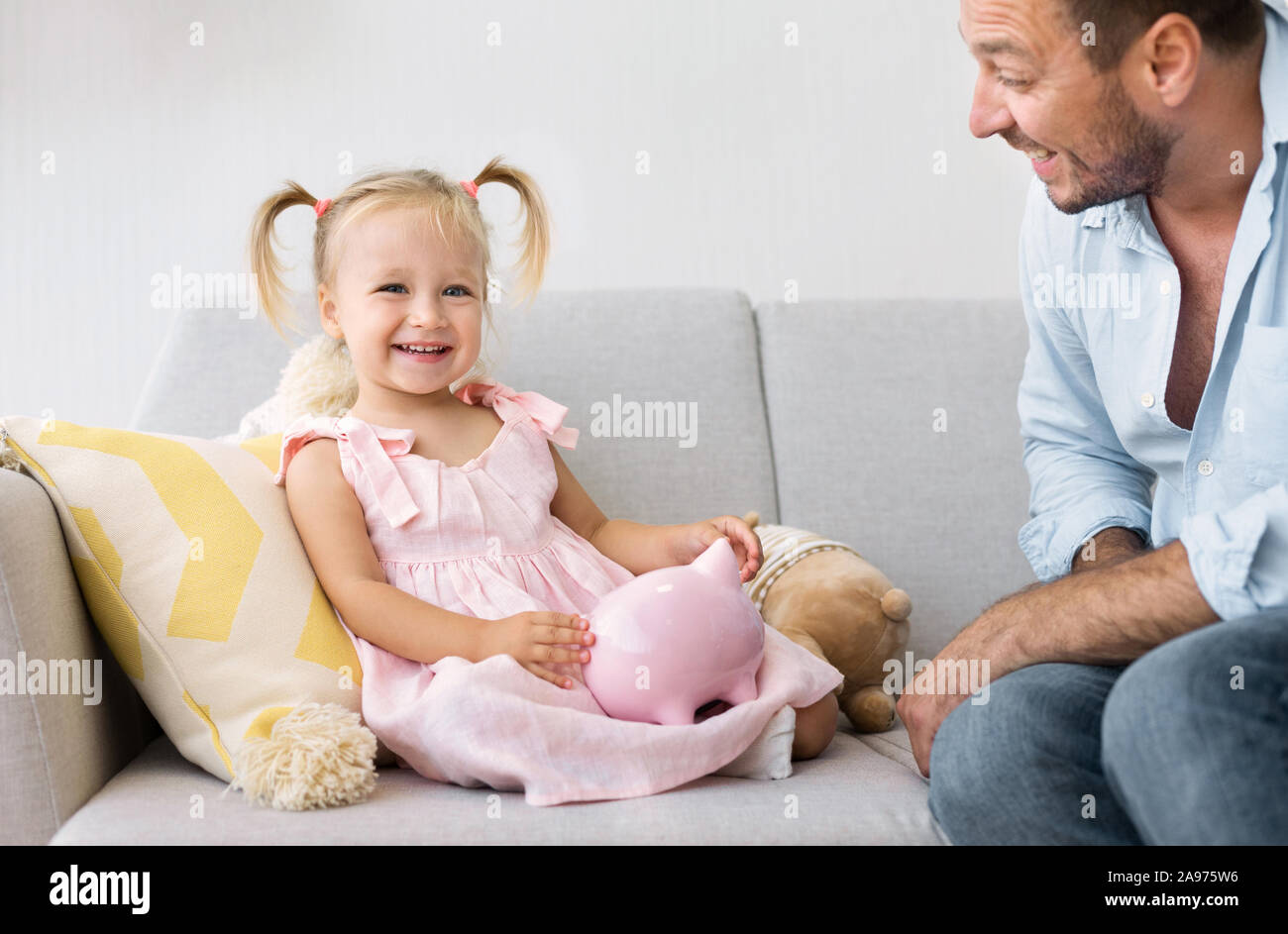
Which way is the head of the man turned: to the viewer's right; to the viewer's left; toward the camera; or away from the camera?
to the viewer's left

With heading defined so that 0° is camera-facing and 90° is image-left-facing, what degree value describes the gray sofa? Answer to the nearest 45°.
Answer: approximately 0°

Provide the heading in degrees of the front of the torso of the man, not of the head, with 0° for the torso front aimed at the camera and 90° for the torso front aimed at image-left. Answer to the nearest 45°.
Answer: approximately 45°
